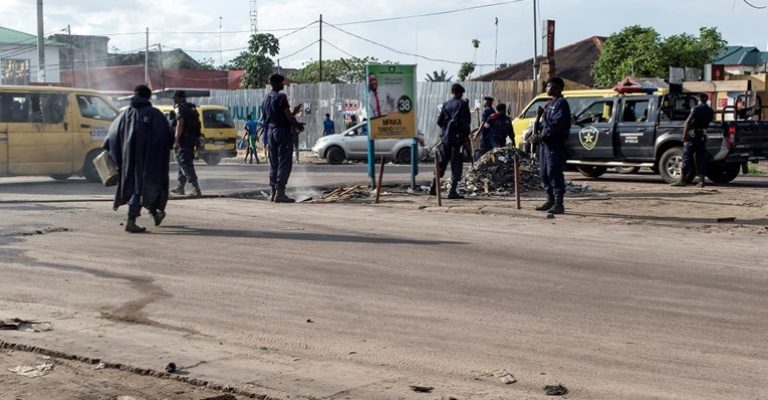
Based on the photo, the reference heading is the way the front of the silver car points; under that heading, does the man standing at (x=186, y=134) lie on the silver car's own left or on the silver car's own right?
on the silver car's own left

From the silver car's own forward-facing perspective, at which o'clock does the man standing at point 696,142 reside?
The man standing is roughly at 8 o'clock from the silver car.

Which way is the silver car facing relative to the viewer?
to the viewer's left

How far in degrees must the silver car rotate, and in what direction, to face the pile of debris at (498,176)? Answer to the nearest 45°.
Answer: approximately 90° to its left

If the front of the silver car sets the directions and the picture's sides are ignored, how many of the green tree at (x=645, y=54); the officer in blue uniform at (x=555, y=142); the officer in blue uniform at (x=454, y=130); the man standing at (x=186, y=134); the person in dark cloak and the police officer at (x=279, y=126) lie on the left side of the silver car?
5

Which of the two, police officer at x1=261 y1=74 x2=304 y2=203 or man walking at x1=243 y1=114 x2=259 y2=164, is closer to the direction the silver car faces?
the man walking

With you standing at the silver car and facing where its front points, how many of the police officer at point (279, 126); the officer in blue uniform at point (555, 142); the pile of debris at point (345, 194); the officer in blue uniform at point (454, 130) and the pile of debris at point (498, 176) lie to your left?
5

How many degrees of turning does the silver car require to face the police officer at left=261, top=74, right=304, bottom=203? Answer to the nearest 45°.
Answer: approximately 90° to its left

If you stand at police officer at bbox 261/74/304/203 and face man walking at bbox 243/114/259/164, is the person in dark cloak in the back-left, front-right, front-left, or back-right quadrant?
back-left

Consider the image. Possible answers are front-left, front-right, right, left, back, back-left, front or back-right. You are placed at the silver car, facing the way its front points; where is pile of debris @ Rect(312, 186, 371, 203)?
left

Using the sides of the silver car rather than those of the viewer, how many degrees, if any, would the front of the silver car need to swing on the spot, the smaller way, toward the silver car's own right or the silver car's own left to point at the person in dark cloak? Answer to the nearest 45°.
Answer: approximately 90° to the silver car's own left

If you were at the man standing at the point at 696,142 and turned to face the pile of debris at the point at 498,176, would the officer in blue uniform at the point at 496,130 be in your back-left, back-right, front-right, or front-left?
front-right

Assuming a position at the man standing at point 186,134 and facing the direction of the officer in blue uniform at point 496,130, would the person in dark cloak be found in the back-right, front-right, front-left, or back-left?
back-right

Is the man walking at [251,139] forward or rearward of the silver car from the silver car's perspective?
forward

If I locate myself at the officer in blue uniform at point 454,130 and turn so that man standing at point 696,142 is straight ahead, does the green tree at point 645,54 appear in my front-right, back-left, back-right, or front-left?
front-left
